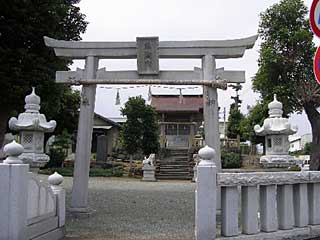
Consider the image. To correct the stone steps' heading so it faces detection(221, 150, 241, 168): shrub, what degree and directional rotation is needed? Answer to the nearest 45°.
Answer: approximately 135° to its left

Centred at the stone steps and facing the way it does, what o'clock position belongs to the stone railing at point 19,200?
The stone railing is roughly at 12 o'clock from the stone steps.

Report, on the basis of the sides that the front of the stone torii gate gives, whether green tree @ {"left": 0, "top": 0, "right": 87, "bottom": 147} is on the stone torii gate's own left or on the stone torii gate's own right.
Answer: on the stone torii gate's own right

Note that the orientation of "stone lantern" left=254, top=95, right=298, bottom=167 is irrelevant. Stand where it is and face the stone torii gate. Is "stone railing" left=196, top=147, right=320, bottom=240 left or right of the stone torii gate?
left

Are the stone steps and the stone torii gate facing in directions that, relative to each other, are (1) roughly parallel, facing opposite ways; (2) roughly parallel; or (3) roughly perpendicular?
roughly parallel

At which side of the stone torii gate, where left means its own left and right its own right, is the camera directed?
front

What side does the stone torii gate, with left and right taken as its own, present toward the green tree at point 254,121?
back

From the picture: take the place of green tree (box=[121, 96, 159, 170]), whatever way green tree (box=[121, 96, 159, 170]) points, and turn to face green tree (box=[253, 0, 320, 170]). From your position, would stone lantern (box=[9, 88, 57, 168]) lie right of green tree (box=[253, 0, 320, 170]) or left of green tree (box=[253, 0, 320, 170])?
right

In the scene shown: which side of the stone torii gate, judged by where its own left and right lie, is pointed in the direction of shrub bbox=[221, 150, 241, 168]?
back

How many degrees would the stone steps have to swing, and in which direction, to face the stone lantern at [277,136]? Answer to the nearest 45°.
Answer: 0° — it already faces it

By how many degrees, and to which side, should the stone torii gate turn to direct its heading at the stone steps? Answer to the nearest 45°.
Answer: approximately 180°

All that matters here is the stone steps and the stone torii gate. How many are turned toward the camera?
2

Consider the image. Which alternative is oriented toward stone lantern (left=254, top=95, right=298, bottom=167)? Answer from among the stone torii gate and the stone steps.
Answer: the stone steps

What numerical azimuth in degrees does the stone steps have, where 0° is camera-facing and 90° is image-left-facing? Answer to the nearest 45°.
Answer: approximately 0°

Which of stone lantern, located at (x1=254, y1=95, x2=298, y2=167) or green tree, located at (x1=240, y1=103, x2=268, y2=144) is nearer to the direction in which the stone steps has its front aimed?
the stone lantern
